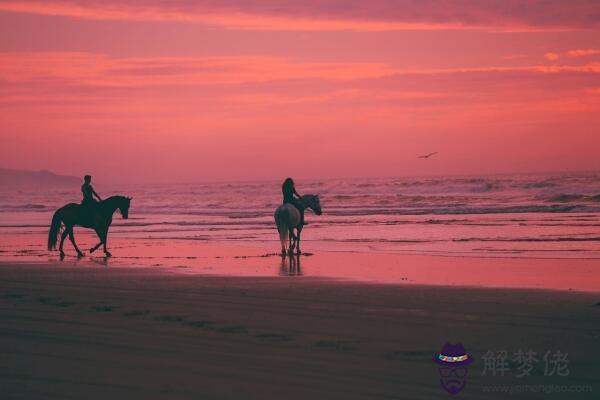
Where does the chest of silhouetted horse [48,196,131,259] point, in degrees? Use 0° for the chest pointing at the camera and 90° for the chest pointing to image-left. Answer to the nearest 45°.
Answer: approximately 270°

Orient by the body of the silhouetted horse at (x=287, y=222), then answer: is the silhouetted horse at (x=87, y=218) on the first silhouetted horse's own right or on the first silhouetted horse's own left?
on the first silhouetted horse's own left

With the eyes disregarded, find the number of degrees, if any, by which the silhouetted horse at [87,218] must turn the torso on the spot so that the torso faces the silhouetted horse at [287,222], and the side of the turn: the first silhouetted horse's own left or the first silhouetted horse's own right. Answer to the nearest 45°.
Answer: approximately 45° to the first silhouetted horse's own right

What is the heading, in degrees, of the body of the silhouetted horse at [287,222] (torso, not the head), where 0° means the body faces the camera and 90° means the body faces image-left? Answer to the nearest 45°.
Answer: approximately 225°
